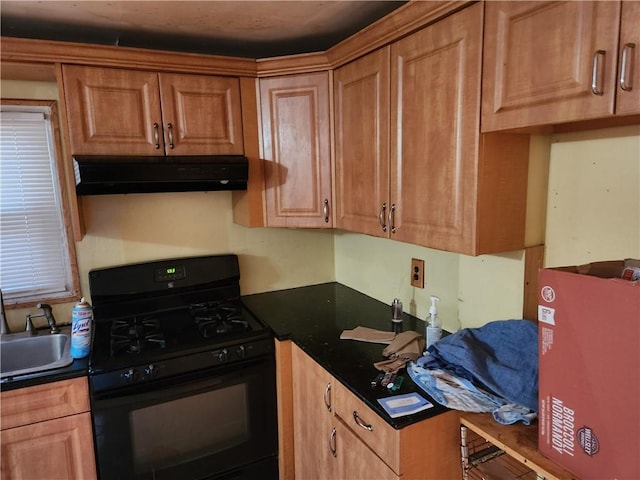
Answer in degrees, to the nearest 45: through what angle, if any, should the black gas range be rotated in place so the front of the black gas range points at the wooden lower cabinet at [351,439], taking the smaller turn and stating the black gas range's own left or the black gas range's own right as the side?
approximately 45° to the black gas range's own left

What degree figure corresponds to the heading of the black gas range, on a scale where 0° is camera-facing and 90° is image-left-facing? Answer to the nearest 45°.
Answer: approximately 0°

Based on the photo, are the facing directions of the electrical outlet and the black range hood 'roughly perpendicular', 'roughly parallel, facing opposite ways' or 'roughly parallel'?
roughly perpendicular

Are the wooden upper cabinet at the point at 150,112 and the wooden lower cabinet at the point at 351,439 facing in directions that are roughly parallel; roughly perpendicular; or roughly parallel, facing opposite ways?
roughly perpendicular

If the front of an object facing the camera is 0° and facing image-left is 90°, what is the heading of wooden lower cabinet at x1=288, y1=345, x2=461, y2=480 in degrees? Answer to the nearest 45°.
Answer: approximately 45°

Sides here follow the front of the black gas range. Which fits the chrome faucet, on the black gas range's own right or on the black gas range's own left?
on the black gas range's own right
